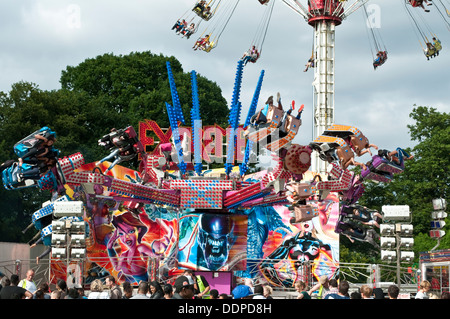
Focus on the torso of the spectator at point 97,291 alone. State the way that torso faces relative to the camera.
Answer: away from the camera

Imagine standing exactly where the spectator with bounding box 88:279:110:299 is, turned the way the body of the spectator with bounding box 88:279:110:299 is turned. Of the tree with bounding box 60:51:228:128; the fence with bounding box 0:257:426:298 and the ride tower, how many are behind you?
0

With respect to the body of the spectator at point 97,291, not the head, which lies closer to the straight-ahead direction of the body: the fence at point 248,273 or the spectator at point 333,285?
the fence

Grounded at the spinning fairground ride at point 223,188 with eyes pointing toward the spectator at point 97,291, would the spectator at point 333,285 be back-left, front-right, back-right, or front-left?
front-left

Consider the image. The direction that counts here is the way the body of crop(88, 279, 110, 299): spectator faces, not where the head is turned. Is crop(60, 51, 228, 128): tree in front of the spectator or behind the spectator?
in front

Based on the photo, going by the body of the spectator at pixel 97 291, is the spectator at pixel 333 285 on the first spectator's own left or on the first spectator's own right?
on the first spectator's own right

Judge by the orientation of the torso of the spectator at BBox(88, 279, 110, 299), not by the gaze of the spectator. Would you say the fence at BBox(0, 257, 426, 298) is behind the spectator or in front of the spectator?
in front

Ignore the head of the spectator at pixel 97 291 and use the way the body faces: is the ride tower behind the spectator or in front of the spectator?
in front

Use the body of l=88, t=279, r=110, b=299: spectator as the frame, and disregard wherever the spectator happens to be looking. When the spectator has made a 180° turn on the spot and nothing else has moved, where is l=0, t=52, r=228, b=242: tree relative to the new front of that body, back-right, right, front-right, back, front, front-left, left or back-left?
back
